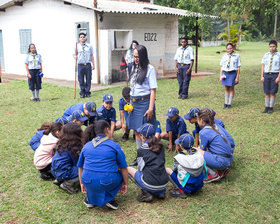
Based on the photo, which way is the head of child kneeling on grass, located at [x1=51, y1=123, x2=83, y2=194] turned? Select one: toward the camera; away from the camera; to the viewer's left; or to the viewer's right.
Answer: away from the camera

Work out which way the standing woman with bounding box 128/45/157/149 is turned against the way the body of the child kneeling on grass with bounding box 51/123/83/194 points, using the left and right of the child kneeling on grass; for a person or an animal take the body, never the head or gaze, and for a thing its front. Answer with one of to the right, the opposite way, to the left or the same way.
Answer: the opposite way

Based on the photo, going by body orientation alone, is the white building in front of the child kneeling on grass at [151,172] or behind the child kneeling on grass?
in front

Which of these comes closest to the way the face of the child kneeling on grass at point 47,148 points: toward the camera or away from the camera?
away from the camera

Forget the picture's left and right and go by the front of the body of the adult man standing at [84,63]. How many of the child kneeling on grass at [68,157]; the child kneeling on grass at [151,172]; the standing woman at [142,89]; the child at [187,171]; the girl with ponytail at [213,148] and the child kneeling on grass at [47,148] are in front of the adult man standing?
6

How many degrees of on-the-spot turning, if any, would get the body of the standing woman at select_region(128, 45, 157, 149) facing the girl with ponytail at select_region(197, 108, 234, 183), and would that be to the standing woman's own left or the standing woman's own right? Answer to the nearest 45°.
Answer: approximately 90° to the standing woman's own left

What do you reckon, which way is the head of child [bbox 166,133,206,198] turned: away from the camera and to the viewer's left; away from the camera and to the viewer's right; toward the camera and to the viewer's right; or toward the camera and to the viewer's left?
away from the camera and to the viewer's left

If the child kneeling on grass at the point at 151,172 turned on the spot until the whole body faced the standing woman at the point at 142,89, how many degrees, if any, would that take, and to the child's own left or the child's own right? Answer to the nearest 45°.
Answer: approximately 45° to the child's own right

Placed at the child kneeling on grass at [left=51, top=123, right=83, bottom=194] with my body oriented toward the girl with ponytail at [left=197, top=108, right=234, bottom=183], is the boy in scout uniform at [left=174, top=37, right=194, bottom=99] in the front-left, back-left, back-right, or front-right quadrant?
front-left

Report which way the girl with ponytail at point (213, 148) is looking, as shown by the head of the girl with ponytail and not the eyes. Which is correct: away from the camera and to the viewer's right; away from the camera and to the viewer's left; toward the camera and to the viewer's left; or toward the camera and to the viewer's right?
away from the camera and to the viewer's left

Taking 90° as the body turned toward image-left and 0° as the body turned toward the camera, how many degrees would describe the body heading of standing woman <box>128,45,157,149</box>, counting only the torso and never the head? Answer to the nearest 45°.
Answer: approximately 45°

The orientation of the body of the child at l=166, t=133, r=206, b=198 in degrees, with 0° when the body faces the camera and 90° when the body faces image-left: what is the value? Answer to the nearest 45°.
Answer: approximately 135°

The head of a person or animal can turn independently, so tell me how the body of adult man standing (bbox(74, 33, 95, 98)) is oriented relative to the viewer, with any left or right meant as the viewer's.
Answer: facing the viewer

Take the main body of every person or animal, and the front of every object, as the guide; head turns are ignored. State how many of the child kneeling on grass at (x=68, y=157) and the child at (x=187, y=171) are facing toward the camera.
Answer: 0
